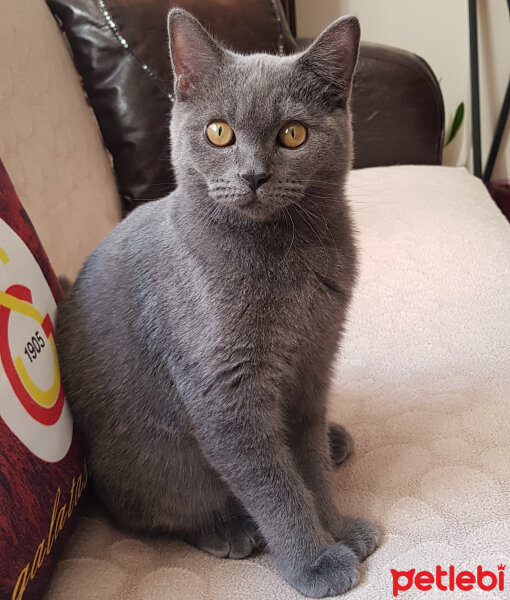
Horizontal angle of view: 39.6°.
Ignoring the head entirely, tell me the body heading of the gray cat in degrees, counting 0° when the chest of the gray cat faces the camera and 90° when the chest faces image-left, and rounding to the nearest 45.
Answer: approximately 315°

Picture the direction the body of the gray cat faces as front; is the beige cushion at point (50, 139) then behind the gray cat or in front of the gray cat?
behind
